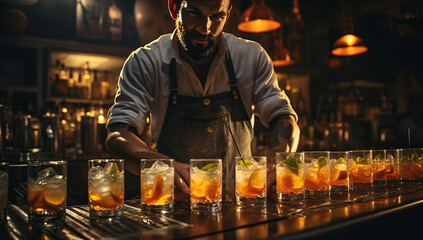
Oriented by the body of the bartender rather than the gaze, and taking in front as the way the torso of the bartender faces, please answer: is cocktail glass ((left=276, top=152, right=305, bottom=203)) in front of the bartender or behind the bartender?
in front

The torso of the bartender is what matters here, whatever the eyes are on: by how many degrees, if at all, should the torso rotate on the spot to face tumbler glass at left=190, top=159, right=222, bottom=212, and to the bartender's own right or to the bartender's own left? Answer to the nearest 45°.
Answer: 0° — they already face it

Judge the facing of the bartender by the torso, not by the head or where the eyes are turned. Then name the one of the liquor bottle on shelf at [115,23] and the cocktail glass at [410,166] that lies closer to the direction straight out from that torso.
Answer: the cocktail glass

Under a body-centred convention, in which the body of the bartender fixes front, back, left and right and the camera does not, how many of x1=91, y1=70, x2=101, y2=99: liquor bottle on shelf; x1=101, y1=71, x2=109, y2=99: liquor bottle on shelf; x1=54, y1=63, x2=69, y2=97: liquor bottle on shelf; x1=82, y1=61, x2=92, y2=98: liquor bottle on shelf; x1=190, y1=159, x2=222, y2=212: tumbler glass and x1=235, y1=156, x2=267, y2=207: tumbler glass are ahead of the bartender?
2

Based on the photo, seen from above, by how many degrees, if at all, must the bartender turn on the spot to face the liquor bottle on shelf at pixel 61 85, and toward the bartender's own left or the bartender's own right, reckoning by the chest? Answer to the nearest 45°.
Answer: approximately 135° to the bartender's own right

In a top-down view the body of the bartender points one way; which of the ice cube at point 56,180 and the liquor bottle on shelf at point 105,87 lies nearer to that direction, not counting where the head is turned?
the ice cube

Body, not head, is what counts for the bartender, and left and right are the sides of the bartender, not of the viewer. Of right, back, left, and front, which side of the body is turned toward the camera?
front

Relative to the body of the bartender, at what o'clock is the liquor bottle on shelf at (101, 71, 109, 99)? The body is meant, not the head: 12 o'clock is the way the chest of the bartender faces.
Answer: The liquor bottle on shelf is roughly at 5 o'clock from the bartender.

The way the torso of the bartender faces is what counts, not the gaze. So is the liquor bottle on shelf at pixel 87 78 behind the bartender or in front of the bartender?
behind

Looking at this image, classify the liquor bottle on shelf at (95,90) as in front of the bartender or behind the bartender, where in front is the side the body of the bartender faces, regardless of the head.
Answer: behind

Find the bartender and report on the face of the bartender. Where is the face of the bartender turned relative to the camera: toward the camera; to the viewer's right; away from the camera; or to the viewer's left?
toward the camera

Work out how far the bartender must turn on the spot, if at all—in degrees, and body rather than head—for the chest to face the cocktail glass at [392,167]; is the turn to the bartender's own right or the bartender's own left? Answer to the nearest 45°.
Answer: approximately 45° to the bartender's own left

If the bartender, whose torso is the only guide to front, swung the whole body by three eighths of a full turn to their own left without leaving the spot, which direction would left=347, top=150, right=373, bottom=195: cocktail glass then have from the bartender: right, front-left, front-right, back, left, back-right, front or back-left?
right

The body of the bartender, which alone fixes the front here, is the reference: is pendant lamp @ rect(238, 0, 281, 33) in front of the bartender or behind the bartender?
behind

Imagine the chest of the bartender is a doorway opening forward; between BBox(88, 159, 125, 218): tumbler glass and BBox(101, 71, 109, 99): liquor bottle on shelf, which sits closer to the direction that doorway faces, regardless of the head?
the tumbler glass
